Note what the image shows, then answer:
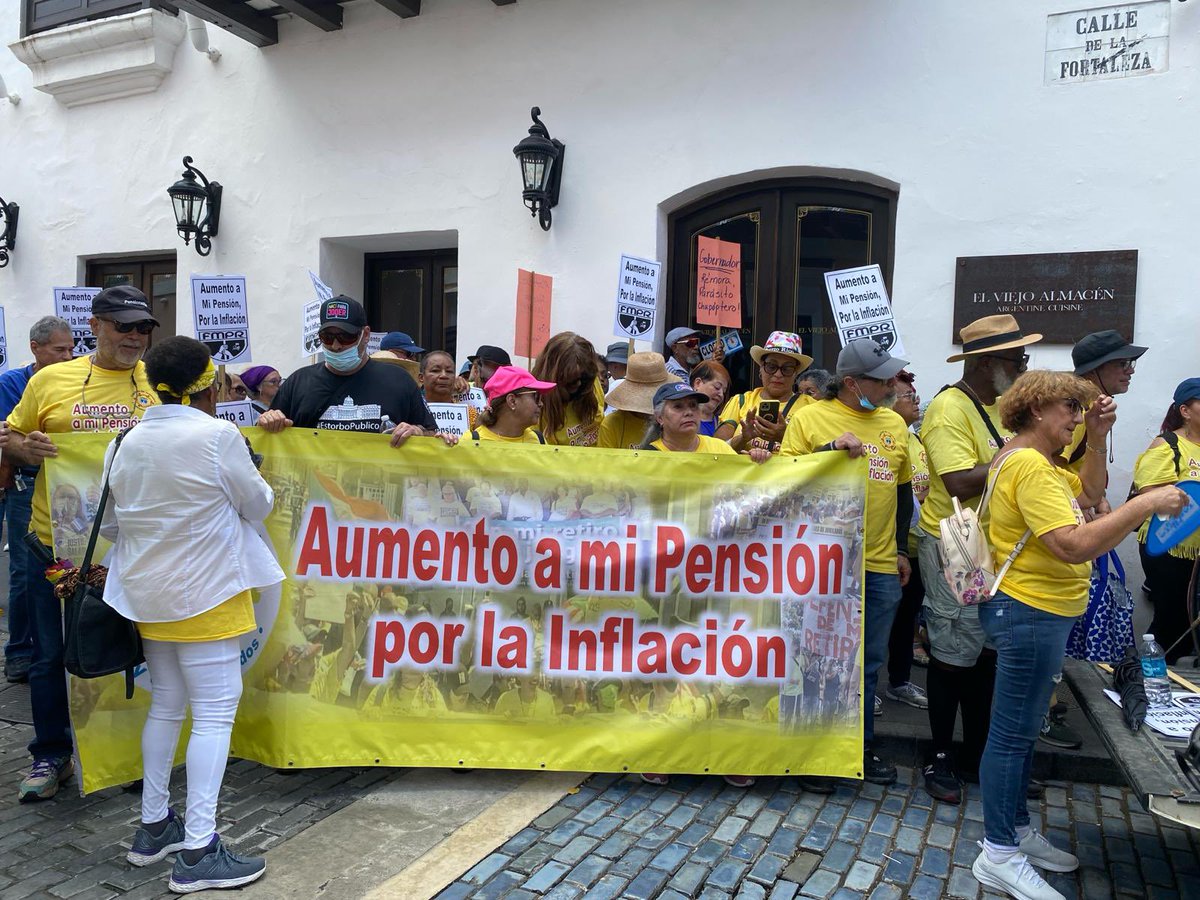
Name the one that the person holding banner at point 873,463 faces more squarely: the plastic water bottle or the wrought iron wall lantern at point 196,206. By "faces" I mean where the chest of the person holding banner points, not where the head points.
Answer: the plastic water bottle

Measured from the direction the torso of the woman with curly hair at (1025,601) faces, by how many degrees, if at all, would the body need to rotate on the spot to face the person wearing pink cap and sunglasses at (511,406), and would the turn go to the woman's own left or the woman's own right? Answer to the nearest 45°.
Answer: approximately 180°

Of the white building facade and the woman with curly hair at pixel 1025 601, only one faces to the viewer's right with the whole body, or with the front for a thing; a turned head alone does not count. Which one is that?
the woman with curly hair

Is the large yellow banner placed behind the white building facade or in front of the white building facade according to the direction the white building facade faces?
in front

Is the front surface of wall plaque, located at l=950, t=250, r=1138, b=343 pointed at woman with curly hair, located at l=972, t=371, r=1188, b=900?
yes

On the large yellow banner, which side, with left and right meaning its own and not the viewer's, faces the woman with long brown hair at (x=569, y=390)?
back

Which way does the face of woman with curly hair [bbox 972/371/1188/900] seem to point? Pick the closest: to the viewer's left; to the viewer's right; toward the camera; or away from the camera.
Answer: to the viewer's right

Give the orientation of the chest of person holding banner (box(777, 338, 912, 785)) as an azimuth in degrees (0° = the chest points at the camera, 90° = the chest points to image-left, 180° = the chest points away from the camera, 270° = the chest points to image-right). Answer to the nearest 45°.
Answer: approximately 315°

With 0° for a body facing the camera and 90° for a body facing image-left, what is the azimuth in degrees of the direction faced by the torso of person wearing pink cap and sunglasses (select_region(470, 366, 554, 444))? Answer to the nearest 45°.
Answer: approximately 315°

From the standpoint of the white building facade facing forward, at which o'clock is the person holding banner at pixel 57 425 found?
The person holding banner is roughly at 1 o'clock from the white building facade.

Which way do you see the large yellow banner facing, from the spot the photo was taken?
facing the viewer

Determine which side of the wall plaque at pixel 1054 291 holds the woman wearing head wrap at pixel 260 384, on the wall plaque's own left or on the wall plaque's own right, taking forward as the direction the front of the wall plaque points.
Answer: on the wall plaque's own right

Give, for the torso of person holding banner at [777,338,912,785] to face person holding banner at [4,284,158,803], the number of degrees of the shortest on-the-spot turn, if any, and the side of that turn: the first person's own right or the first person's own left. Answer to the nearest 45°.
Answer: approximately 135° to the first person's own right

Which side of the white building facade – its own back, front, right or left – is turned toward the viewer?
front

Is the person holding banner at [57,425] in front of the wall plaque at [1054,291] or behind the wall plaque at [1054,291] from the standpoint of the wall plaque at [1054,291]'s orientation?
in front

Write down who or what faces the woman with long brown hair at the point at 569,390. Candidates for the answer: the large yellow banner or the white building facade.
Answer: the white building facade

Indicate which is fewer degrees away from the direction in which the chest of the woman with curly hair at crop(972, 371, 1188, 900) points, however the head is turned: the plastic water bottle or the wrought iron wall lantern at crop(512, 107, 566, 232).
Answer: the plastic water bottle

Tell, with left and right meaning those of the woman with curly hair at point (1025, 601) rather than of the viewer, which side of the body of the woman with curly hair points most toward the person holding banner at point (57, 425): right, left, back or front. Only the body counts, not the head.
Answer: back
